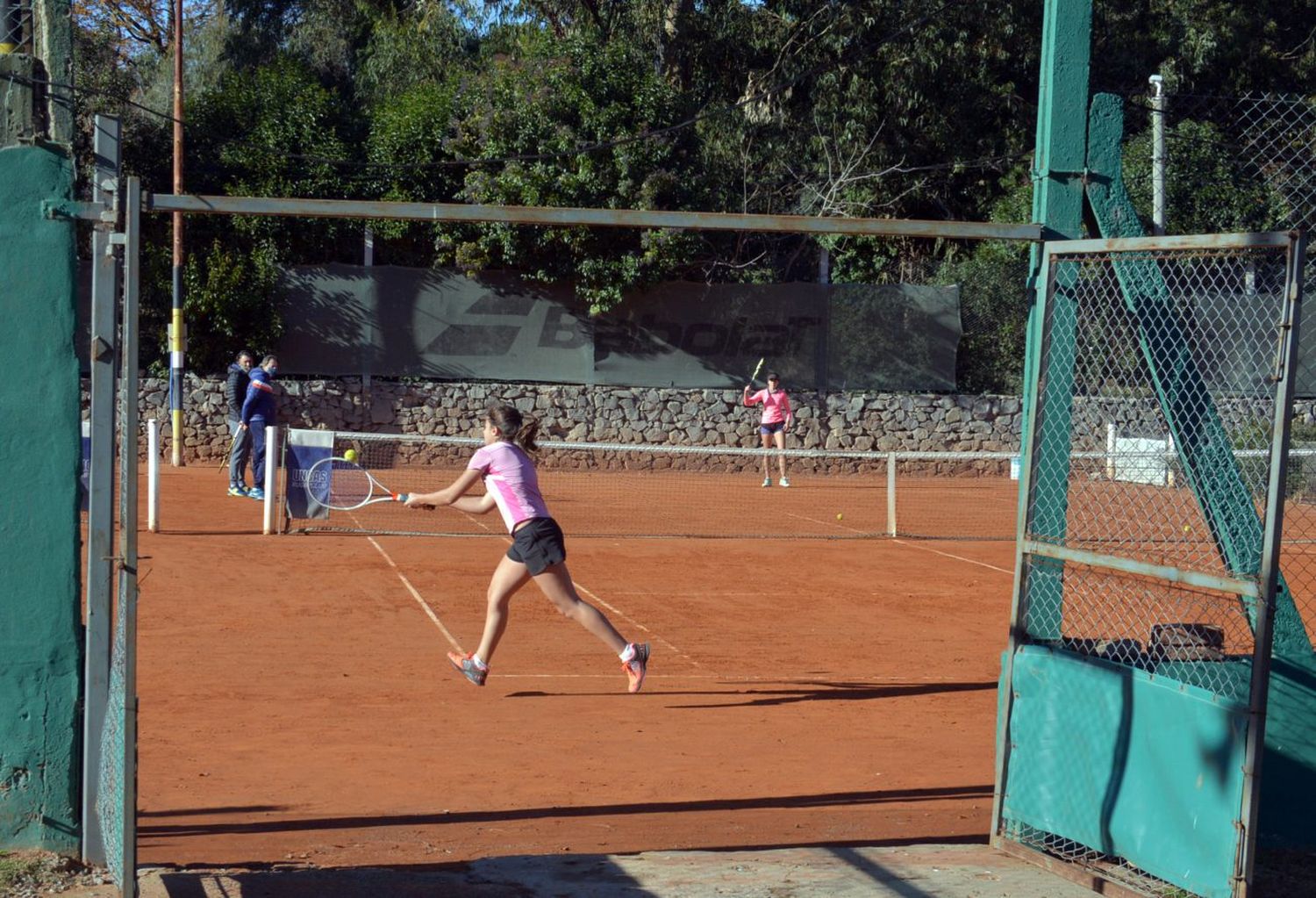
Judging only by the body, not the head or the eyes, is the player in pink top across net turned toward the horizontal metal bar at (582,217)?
yes

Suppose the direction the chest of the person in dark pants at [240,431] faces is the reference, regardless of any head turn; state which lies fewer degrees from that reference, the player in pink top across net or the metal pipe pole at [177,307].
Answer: the player in pink top across net

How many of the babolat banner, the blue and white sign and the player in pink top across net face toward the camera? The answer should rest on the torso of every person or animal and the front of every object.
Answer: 3

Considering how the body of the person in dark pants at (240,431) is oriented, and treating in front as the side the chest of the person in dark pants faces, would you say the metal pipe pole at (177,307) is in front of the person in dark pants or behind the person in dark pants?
behind

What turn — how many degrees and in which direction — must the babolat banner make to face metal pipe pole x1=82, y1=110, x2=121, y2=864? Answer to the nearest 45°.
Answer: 0° — it already faces it

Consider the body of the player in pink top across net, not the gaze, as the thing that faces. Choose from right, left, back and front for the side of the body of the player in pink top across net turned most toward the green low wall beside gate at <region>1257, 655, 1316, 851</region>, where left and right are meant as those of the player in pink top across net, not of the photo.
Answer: front

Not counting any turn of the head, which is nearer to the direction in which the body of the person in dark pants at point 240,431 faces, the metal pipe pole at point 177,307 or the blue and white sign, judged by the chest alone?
the blue and white sign

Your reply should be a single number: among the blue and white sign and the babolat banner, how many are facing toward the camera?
2

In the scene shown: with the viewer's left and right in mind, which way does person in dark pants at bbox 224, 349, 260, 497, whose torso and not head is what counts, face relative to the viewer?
facing the viewer and to the right of the viewer
